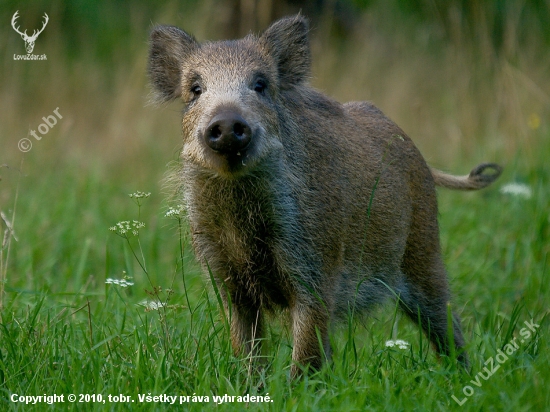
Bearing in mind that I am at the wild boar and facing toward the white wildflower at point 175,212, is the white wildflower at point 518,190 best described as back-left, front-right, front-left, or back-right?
back-right

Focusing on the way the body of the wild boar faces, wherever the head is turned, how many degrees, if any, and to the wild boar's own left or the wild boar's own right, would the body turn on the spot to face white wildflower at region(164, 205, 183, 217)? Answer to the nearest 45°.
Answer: approximately 45° to the wild boar's own right

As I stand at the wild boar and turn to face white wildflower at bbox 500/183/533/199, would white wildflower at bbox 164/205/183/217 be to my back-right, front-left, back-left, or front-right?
back-left

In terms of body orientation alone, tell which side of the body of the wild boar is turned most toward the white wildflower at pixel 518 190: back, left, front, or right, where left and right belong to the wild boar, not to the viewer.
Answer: back

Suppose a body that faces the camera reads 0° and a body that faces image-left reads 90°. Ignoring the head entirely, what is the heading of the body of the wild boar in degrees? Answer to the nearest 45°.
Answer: approximately 45°
